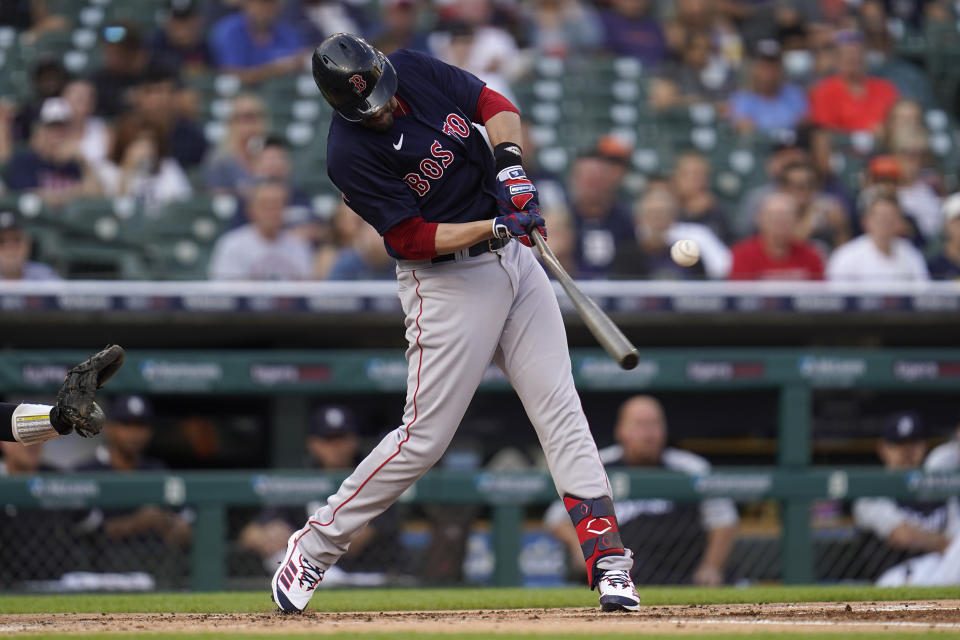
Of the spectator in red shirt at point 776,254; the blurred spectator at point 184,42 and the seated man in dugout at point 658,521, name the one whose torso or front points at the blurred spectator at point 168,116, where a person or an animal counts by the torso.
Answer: the blurred spectator at point 184,42

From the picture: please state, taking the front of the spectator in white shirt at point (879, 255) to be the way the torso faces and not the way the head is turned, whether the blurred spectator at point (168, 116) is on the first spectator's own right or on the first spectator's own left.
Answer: on the first spectator's own right

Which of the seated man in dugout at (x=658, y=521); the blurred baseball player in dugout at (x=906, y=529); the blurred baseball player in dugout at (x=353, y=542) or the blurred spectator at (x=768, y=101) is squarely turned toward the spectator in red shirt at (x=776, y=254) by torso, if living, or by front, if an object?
the blurred spectator at (x=768, y=101)

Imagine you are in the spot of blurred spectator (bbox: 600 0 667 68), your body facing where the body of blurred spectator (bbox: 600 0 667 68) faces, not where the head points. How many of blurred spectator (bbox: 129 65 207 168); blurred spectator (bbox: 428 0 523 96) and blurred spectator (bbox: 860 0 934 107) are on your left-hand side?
1

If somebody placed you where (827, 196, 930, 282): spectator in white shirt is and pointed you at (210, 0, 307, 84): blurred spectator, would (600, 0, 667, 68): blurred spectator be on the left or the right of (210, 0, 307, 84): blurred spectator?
right

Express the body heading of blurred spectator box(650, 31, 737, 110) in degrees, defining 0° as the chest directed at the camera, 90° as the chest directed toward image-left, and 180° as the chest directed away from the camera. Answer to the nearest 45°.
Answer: approximately 0°

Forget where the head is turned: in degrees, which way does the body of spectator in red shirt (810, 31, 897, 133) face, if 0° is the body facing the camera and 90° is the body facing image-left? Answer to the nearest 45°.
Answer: approximately 0°

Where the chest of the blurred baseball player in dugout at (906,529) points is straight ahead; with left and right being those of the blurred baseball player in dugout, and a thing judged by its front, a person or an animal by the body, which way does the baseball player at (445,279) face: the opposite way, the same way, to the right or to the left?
to the left

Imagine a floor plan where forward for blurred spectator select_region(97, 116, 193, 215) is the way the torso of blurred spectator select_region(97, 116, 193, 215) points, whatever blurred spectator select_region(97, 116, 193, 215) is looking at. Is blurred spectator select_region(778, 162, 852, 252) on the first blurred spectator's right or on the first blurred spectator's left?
on the first blurred spectator's left

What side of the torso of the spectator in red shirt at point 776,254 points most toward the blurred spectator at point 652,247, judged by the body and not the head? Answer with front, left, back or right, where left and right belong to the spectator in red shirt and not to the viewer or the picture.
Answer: right
